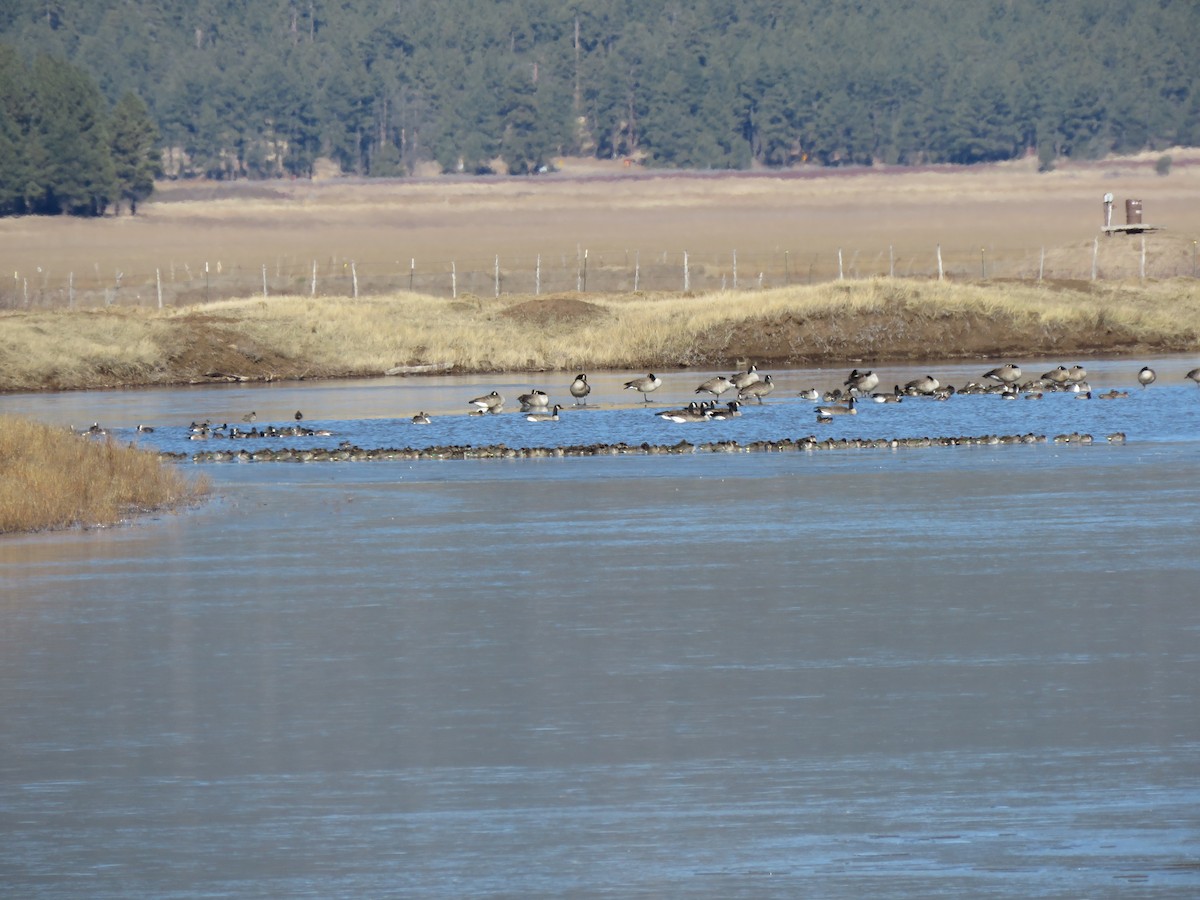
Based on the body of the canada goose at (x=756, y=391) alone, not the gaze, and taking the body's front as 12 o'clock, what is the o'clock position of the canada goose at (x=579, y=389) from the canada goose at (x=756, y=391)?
the canada goose at (x=579, y=389) is roughly at 6 o'clock from the canada goose at (x=756, y=391).

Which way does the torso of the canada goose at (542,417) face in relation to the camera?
to the viewer's right

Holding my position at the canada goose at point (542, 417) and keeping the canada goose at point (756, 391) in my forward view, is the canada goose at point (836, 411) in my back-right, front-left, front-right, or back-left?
front-right

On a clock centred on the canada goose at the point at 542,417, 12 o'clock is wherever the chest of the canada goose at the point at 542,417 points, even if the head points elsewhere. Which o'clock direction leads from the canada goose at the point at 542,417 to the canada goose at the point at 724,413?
the canada goose at the point at 724,413 is roughly at 12 o'clock from the canada goose at the point at 542,417.
